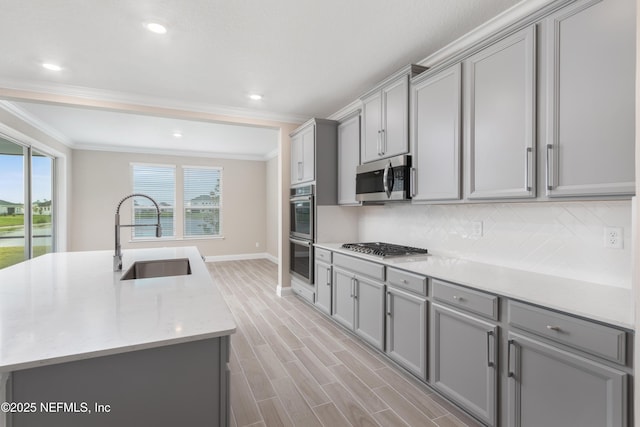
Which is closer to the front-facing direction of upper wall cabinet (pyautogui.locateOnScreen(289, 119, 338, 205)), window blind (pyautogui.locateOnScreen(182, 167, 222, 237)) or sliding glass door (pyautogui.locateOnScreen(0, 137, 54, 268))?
the sliding glass door

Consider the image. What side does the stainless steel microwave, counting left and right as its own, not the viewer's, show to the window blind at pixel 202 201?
right

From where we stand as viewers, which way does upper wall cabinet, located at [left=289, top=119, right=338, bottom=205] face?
facing the viewer and to the left of the viewer

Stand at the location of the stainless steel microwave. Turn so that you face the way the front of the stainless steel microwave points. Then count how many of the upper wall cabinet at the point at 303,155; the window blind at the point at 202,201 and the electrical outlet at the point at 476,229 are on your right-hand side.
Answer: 2

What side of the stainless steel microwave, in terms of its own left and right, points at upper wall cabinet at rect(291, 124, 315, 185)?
right

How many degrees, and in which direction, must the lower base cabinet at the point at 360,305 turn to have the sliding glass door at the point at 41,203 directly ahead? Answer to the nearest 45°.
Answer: approximately 45° to its right

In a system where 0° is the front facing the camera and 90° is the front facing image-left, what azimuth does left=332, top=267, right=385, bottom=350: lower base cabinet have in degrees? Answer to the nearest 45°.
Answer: approximately 45°

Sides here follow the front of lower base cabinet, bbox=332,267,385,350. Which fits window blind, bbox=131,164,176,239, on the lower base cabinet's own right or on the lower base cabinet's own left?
on the lower base cabinet's own right

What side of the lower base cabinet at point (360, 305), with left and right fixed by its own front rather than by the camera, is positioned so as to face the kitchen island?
front

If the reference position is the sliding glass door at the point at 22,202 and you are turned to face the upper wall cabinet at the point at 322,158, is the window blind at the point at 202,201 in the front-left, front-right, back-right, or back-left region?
front-left

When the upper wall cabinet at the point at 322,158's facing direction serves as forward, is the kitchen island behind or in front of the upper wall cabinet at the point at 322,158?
in front

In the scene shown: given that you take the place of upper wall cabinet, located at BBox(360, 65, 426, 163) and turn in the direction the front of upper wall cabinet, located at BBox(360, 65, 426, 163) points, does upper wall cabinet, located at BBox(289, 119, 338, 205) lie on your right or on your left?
on your right
